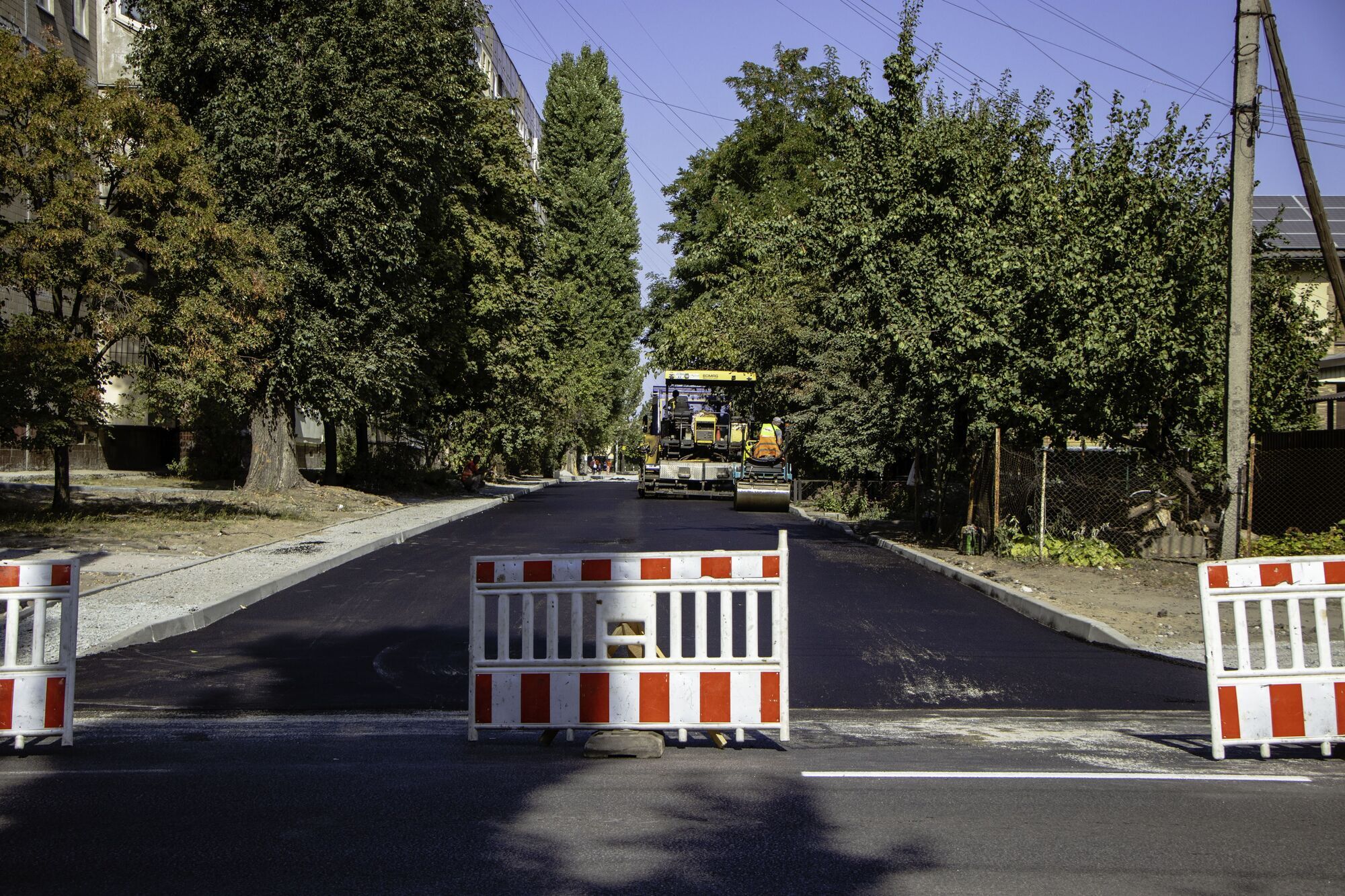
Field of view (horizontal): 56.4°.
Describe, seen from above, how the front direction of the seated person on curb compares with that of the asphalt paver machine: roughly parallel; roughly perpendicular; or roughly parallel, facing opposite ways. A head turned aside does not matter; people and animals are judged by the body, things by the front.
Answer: roughly perpendicular

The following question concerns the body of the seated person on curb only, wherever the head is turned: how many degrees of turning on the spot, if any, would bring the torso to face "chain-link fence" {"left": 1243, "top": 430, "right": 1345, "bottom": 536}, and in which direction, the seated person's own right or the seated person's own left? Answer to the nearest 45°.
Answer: approximately 45° to the seated person's own right

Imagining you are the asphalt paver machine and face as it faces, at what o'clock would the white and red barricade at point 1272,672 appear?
The white and red barricade is roughly at 6 o'clock from the asphalt paver machine.

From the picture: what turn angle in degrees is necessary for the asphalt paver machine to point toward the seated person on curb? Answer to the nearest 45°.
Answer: approximately 90° to its left

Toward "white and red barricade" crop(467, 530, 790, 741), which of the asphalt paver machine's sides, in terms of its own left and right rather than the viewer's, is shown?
back

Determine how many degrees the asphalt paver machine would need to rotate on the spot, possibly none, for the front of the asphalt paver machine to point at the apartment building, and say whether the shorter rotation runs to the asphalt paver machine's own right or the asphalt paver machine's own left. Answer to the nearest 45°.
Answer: approximately 90° to the asphalt paver machine's own left

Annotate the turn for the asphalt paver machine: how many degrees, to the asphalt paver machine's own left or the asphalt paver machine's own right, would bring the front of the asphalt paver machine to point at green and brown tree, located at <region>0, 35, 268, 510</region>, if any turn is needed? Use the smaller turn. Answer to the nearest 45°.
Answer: approximately 135° to the asphalt paver machine's own left

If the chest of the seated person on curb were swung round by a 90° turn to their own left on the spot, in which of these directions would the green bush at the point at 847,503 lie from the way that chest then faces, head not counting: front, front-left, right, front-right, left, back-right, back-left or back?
back-right

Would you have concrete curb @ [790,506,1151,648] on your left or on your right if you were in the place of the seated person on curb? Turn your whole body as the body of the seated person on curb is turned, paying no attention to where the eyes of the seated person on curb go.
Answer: on your right

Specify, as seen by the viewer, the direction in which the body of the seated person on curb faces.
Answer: to the viewer's right

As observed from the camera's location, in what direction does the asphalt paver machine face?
facing away from the viewer

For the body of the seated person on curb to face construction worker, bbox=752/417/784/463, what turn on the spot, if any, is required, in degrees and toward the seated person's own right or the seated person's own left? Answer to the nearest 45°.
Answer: approximately 45° to the seated person's own right

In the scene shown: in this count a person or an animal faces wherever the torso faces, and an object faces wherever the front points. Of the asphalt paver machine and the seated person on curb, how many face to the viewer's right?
1
